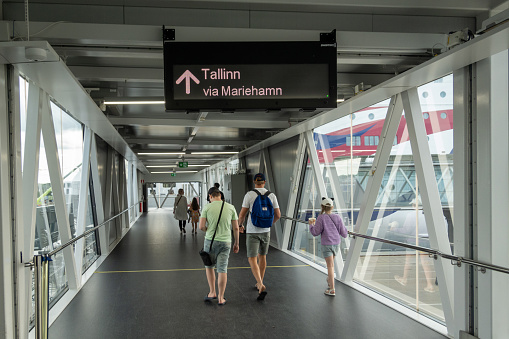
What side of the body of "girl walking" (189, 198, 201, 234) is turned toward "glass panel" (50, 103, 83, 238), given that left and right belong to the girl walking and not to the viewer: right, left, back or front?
back

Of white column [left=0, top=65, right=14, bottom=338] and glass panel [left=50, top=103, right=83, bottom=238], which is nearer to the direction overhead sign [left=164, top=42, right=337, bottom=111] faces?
the white column

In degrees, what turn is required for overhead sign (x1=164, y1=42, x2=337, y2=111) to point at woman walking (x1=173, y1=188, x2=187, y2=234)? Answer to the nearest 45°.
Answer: approximately 180°

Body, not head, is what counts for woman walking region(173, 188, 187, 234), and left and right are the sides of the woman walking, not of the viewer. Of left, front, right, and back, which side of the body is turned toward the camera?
back

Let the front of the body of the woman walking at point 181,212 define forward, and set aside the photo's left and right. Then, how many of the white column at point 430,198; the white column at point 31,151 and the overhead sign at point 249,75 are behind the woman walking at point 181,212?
3

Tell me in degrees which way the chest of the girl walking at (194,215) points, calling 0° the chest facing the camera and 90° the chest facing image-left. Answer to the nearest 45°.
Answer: approximately 180°

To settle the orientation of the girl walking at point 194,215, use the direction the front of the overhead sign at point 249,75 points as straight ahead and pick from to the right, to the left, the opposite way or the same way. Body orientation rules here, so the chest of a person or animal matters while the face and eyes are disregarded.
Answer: the opposite way

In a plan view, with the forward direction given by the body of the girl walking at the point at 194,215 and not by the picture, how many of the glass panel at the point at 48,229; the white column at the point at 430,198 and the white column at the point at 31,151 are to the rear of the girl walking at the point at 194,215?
3

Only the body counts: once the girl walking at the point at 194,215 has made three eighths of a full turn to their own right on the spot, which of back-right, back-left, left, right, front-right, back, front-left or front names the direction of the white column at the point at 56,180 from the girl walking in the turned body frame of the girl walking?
front-right
